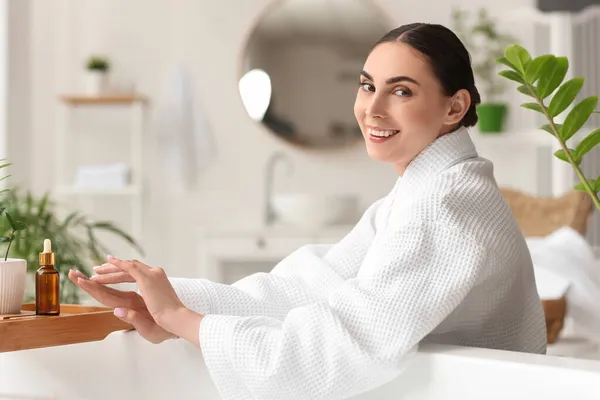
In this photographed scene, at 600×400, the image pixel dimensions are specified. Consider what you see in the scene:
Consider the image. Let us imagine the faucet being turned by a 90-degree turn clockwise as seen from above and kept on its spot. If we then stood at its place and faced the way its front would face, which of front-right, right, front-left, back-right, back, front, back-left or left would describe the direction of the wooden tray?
front

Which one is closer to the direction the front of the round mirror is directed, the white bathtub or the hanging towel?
the white bathtub

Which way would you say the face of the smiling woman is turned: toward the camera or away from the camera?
toward the camera

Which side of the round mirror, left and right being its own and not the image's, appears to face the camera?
front

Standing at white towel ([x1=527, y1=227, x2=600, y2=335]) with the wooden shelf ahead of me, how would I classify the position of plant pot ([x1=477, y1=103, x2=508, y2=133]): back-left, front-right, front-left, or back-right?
front-right

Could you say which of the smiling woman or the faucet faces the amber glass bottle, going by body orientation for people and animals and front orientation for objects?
the smiling woman

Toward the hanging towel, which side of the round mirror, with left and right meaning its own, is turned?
right

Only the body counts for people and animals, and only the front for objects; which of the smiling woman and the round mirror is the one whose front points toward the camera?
the round mirror

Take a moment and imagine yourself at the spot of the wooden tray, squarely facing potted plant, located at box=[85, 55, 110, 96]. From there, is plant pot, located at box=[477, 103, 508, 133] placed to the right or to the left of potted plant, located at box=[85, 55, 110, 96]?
right

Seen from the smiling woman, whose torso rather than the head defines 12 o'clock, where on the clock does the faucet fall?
The faucet is roughly at 3 o'clock from the smiling woman.

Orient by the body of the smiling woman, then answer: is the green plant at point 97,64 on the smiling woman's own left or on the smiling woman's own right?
on the smiling woman's own right

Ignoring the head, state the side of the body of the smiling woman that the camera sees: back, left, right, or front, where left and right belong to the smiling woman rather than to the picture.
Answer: left
